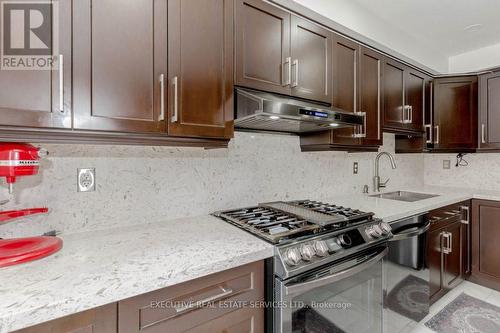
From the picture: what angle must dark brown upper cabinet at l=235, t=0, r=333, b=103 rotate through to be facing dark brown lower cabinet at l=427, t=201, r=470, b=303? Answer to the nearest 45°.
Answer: approximately 90° to its left

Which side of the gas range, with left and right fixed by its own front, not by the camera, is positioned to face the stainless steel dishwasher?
left

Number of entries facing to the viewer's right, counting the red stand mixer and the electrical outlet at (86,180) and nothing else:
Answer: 1

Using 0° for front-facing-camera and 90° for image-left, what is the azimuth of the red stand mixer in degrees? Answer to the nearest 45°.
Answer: approximately 270°

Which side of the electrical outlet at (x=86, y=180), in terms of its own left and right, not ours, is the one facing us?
front

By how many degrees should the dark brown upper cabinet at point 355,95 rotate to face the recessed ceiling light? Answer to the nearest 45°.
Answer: approximately 90° to its left

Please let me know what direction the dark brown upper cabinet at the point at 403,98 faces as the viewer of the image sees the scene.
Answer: facing the viewer and to the right of the viewer

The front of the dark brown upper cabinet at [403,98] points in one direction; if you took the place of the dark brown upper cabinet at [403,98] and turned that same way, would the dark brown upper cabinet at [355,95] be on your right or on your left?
on your right

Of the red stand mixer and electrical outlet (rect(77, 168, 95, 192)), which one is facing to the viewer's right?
the red stand mixer

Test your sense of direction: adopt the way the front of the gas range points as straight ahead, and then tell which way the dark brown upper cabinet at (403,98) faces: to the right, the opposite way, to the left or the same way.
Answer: the same way

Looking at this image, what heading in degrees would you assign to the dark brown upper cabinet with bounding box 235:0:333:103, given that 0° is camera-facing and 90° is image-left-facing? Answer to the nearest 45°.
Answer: approximately 315°

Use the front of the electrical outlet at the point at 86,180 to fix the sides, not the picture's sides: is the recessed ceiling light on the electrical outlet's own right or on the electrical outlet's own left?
on the electrical outlet's own left

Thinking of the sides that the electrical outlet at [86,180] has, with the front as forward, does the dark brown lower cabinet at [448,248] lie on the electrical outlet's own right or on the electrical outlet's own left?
on the electrical outlet's own left
